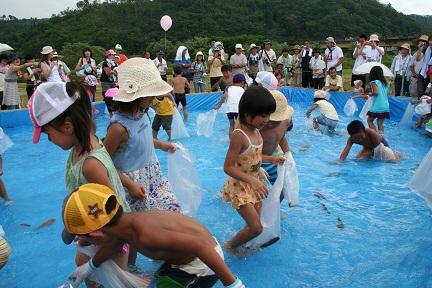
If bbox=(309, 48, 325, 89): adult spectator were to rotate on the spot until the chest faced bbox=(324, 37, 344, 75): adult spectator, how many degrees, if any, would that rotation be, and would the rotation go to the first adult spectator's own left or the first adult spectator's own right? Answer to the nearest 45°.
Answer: approximately 45° to the first adult spectator's own left

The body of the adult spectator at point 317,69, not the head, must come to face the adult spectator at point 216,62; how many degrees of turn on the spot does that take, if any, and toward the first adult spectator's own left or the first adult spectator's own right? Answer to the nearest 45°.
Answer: approximately 90° to the first adult spectator's own right

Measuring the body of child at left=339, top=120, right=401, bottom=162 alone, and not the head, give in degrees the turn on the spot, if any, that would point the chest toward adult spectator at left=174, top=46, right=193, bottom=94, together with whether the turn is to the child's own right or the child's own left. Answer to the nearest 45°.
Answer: approximately 90° to the child's own right

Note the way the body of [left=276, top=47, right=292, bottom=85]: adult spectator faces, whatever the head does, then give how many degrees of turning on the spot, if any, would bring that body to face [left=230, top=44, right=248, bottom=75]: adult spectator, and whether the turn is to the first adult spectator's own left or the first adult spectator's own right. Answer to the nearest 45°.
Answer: approximately 45° to the first adult spectator's own right

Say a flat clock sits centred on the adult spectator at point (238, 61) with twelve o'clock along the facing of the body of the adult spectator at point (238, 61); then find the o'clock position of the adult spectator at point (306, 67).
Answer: the adult spectator at point (306, 67) is roughly at 8 o'clock from the adult spectator at point (238, 61).

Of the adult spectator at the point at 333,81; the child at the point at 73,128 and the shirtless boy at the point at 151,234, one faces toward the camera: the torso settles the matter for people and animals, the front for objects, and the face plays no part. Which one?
the adult spectator

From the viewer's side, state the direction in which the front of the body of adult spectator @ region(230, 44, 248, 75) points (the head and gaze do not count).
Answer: toward the camera

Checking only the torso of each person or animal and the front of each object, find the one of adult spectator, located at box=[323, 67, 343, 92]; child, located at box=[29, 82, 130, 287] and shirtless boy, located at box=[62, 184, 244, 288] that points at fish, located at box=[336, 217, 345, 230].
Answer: the adult spectator

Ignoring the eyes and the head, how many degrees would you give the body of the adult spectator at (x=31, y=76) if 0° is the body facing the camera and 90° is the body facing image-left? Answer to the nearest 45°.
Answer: approximately 315°

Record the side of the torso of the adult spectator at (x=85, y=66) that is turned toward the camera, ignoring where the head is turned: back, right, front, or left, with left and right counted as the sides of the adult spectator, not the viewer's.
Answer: front

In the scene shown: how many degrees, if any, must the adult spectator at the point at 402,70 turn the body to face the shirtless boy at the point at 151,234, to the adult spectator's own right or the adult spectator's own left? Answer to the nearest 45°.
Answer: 0° — they already face them

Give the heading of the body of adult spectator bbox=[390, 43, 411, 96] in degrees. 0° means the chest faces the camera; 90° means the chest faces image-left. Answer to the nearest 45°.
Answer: approximately 0°

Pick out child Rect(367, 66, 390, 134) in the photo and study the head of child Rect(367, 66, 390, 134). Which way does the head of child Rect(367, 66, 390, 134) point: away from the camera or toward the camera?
away from the camera

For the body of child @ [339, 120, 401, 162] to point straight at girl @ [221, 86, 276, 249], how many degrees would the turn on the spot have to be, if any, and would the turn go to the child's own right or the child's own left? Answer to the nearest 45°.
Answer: approximately 45° to the child's own left
